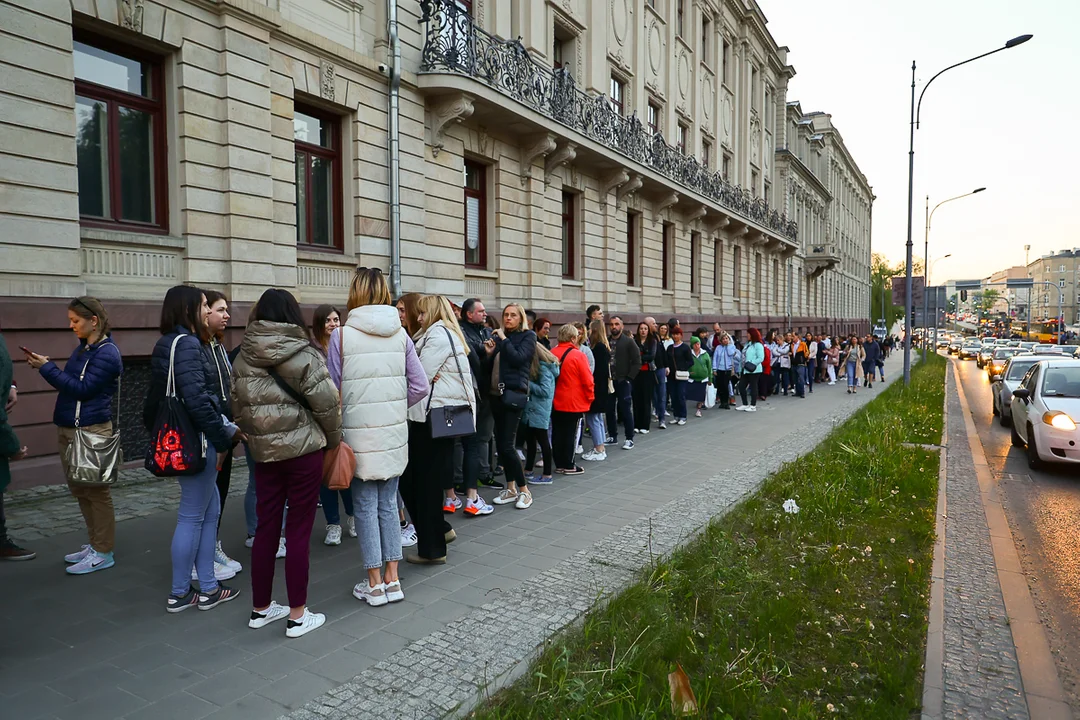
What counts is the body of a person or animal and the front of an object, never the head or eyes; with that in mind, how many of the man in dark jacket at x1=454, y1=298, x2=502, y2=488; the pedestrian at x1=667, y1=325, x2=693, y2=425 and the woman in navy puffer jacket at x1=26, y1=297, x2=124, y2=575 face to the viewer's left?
1

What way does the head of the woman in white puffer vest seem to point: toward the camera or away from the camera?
away from the camera

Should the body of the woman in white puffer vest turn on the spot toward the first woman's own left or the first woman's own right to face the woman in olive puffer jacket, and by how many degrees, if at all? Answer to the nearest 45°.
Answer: approximately 135° to the first woman's own left

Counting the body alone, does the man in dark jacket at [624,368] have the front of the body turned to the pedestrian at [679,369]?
no

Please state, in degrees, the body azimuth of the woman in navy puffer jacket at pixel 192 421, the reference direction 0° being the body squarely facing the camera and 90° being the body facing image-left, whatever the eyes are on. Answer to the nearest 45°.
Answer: approximately 225°

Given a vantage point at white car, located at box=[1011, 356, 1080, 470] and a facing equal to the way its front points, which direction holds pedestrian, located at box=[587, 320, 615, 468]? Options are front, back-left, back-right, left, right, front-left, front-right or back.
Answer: front-right

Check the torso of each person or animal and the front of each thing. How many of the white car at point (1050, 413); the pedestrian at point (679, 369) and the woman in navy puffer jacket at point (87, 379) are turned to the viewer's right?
0

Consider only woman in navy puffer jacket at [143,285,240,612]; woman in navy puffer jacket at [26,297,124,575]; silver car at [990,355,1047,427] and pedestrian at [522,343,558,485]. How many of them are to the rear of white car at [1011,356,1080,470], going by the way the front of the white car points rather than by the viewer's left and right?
1

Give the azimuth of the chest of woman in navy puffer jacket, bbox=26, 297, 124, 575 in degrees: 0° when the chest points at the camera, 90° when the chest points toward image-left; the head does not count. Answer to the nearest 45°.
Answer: approximately 90°
